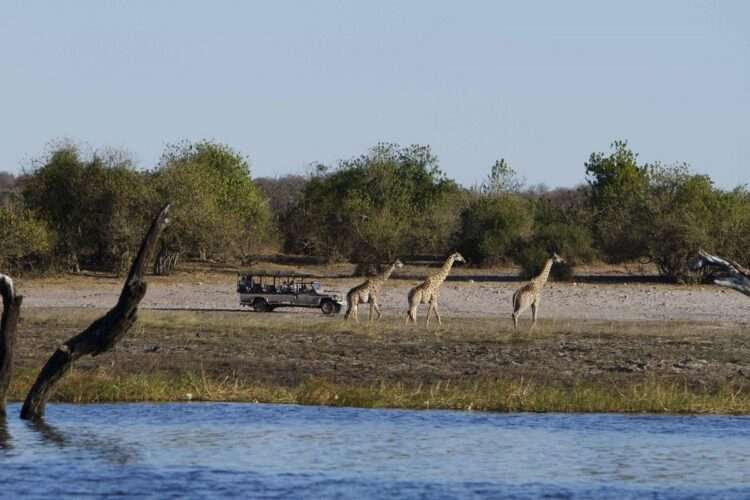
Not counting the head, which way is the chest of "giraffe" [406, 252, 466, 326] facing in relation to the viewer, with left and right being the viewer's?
facing to the right of the viewer

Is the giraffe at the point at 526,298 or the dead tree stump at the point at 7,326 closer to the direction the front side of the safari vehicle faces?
the giraffe

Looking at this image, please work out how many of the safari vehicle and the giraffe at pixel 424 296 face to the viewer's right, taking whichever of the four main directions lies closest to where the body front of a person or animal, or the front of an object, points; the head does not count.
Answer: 2

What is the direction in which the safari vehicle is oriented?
to the viewer's right

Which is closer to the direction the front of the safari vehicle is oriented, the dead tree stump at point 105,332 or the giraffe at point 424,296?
the giraffe

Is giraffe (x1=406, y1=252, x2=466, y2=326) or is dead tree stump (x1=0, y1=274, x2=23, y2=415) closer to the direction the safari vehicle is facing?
the giraffe

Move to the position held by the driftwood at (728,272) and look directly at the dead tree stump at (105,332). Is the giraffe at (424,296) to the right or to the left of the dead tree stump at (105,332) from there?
right

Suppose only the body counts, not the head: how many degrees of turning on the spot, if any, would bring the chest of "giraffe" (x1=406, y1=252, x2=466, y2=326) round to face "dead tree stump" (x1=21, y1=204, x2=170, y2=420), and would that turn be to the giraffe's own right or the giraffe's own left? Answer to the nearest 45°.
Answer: approximately 90° to the giraffe's own right

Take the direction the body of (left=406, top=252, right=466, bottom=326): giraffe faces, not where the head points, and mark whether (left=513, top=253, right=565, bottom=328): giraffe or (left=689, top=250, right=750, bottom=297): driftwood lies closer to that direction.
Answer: the giraffe
